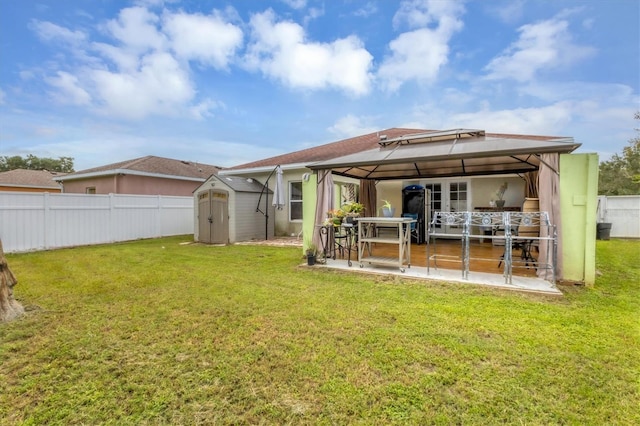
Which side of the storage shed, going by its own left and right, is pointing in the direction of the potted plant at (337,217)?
left

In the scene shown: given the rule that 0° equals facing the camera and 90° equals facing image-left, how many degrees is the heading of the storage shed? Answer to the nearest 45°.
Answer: approximately 45°

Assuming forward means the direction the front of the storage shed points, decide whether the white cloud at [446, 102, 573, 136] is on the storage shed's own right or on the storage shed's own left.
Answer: on the storage shed's own left

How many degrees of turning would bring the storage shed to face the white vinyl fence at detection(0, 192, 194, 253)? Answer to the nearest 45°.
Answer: approximately 45° to its right

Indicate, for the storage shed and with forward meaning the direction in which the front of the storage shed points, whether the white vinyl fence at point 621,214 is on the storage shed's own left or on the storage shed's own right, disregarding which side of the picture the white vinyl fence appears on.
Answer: on the storage shed's own left
